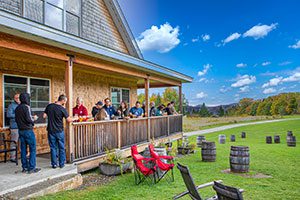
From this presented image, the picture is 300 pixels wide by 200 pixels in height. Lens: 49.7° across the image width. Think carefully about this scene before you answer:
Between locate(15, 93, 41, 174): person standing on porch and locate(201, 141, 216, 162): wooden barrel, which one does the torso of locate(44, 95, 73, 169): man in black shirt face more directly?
the wooden barrel

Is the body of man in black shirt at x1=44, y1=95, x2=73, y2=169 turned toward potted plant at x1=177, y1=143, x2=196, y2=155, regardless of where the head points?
yes

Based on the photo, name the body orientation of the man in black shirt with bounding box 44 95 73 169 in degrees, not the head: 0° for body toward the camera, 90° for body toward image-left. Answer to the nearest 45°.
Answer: approximately 225°

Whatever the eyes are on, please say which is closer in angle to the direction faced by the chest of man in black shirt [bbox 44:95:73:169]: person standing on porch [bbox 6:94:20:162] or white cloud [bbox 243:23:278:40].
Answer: the white cloud

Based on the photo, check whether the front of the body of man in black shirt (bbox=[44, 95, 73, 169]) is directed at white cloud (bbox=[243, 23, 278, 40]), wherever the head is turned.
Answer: yes

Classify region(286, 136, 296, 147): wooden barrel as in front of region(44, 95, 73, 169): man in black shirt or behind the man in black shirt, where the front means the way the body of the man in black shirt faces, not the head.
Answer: in front

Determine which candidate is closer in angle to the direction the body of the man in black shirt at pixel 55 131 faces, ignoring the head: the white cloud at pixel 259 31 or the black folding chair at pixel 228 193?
the white cloud

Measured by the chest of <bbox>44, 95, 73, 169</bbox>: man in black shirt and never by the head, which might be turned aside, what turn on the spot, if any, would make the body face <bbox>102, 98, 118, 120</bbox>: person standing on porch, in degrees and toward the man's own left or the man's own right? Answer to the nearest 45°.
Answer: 0° — they already face them

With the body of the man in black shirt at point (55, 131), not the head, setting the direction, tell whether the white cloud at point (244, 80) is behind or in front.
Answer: in front

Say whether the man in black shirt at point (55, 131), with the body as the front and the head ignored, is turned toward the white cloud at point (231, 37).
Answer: yes

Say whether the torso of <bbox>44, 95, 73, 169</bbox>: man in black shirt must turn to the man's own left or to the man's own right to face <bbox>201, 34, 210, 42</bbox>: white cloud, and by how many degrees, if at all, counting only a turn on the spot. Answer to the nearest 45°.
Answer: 0° — they already face it

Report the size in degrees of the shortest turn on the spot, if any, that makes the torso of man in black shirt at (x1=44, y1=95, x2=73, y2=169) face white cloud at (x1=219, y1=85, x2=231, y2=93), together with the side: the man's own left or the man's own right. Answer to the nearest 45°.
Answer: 0° — they already face it

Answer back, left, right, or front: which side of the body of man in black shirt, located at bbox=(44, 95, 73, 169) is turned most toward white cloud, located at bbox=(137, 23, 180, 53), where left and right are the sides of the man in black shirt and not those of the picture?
front
